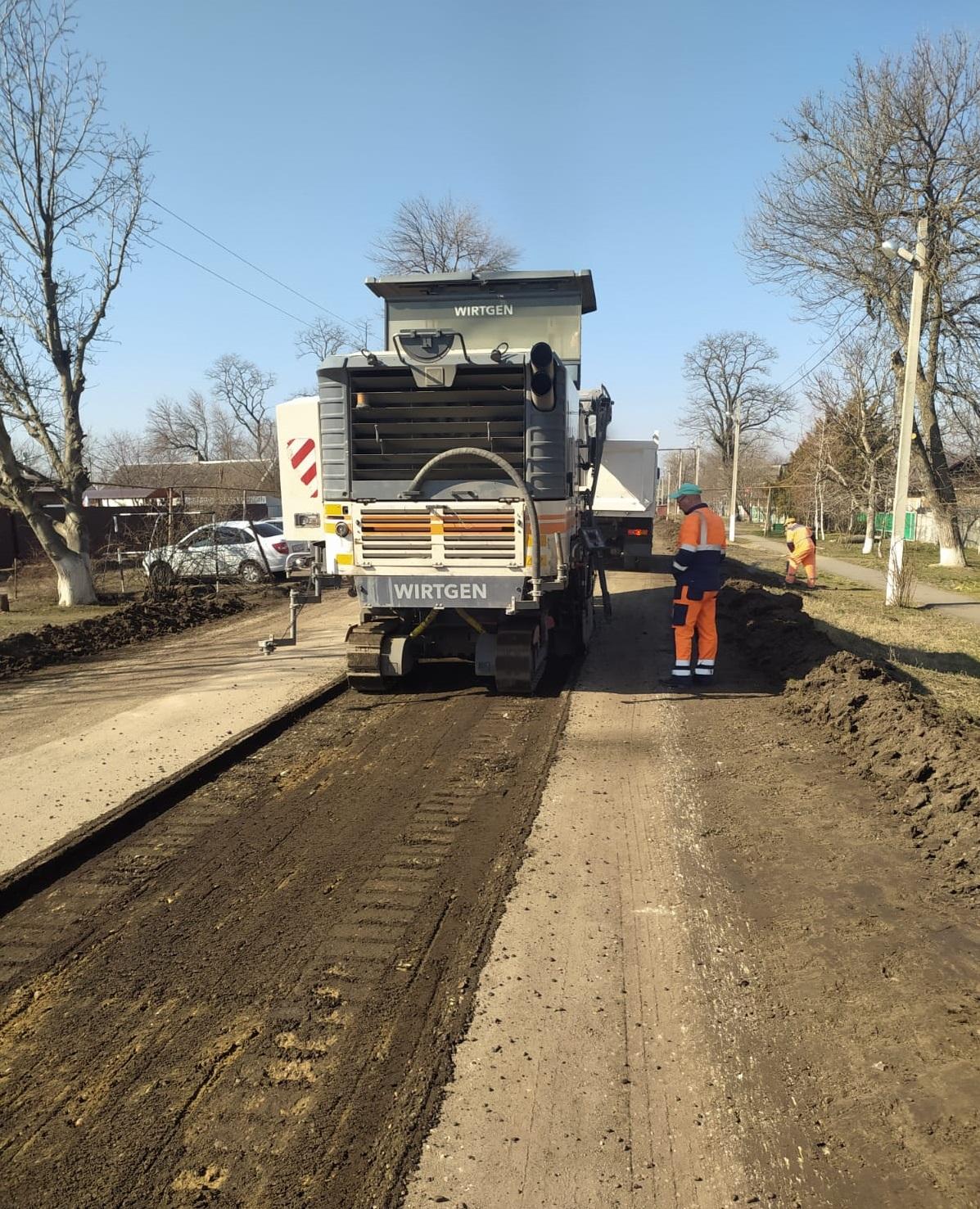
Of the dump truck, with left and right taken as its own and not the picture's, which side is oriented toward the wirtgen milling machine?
back

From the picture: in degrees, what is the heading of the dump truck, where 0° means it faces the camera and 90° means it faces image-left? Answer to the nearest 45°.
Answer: approximately 180°

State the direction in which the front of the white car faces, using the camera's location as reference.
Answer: facing to the left of the viewer

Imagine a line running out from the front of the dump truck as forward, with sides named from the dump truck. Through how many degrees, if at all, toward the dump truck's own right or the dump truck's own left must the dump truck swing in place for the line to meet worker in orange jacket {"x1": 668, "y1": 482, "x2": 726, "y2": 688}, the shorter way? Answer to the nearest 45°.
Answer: approximately 180°

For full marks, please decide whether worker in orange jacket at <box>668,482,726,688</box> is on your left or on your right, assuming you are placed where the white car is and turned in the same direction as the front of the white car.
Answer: on your left

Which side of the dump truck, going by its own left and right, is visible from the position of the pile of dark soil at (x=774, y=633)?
back

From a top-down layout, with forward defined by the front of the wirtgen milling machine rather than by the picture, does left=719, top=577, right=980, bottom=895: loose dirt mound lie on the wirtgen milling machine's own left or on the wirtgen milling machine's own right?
on the wirtgen milling machine's own right

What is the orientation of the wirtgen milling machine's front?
away from the camera

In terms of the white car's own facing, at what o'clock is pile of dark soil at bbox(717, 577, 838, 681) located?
The pile of dark soil is roughly at 8 o'clock from the white car.

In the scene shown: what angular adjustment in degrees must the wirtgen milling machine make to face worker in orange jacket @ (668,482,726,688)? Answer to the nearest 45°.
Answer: approximately 90° to its right

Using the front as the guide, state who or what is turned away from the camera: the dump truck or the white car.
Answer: the dump truck

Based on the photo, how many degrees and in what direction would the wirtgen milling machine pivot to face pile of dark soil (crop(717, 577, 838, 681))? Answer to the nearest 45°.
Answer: approximately 45° to its right
